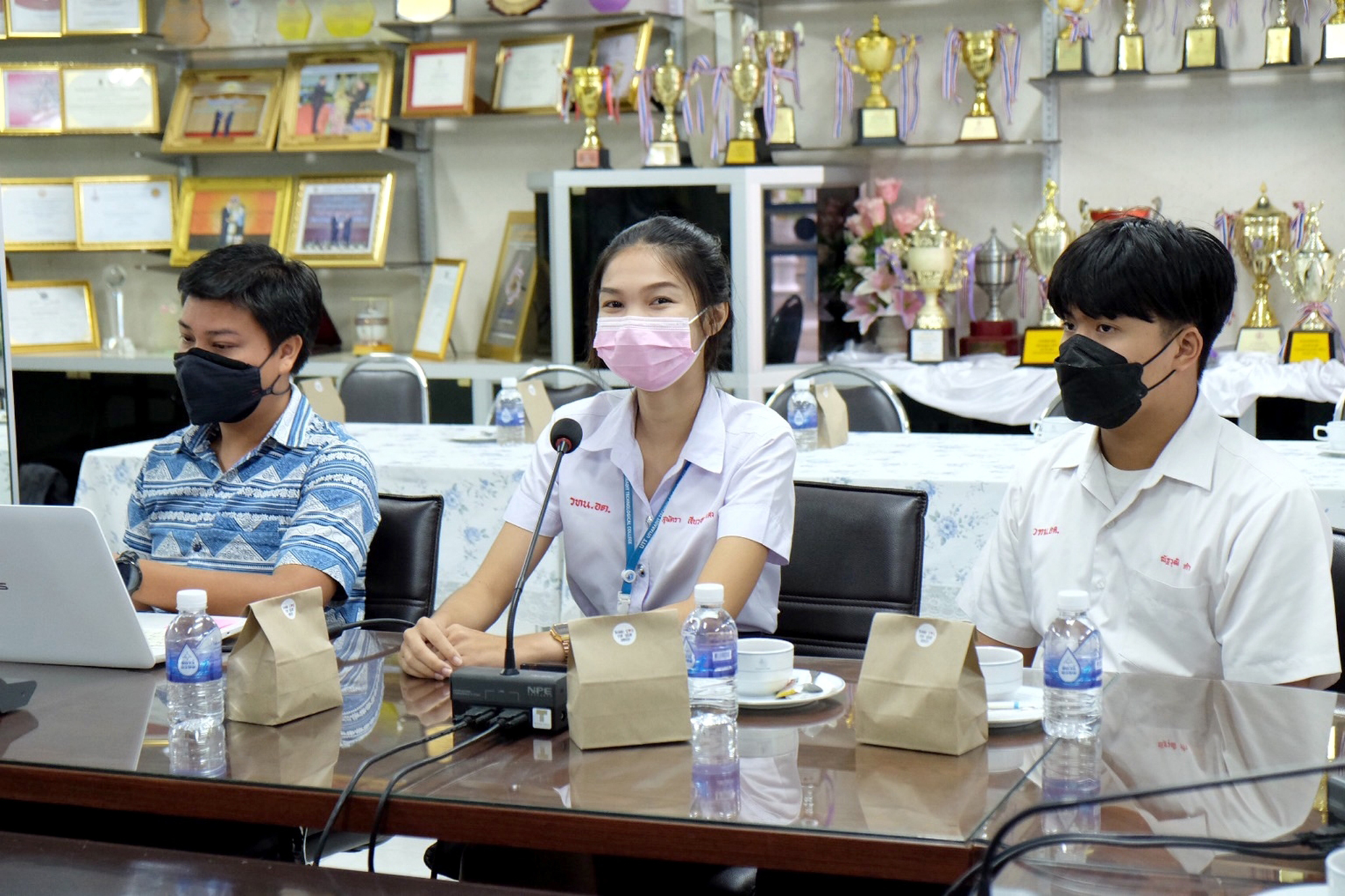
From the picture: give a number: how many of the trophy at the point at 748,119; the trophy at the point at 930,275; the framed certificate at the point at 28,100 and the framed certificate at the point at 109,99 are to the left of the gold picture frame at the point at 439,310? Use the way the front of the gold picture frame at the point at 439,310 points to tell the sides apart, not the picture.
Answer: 2

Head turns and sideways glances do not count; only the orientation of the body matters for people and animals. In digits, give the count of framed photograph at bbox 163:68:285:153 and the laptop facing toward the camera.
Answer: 1

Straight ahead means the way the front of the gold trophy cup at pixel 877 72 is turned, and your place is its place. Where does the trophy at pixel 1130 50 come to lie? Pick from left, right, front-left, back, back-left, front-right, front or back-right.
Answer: left

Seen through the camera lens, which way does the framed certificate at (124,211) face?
facing the viewer

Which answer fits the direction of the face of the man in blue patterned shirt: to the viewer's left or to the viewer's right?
to the viewer's left

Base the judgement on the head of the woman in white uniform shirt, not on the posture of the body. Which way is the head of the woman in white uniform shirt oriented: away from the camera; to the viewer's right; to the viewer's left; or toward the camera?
toward the camera

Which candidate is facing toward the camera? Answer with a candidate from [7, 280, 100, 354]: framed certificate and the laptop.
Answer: the framed certificate

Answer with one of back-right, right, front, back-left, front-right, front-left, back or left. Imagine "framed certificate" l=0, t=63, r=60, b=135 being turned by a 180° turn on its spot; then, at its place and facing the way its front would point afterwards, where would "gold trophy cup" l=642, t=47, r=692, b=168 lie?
back-right

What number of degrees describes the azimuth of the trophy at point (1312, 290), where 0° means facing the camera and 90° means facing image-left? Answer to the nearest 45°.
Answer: approximately 0°

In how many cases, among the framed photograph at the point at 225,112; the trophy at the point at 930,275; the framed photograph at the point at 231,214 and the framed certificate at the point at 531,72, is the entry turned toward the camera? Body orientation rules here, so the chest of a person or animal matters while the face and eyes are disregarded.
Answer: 4

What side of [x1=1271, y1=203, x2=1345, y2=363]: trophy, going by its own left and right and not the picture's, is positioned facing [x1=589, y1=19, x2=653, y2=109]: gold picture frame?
right

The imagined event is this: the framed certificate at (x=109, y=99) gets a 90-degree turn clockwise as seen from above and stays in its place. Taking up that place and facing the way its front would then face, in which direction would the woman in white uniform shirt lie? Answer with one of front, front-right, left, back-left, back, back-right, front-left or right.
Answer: left

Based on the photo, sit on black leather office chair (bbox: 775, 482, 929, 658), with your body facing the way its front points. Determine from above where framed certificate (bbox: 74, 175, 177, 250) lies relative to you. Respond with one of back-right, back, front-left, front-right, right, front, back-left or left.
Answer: back-right

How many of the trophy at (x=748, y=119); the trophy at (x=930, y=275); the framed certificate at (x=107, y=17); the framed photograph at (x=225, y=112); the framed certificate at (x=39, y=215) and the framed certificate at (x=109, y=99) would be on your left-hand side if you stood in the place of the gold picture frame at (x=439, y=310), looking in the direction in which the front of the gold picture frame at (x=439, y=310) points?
2

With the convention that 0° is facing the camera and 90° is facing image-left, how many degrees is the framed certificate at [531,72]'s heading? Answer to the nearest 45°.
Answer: approximately 0°

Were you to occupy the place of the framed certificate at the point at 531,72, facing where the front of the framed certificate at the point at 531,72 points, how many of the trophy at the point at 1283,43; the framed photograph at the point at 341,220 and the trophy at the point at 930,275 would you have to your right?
1

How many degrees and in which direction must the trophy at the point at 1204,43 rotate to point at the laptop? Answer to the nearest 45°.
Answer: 0° — it already faces it

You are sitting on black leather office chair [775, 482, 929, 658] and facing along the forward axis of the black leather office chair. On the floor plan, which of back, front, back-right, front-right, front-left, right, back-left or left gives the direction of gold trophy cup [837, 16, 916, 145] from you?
back

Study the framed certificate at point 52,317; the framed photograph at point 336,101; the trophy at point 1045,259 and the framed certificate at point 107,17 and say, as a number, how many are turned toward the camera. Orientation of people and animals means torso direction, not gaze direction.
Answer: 4

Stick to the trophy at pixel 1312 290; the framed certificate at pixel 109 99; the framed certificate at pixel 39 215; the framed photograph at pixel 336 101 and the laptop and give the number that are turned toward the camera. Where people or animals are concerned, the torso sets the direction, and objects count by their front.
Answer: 4
